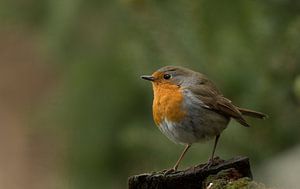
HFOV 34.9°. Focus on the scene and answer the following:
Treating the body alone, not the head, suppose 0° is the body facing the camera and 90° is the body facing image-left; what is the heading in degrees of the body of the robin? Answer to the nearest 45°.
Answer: approximately 90°
